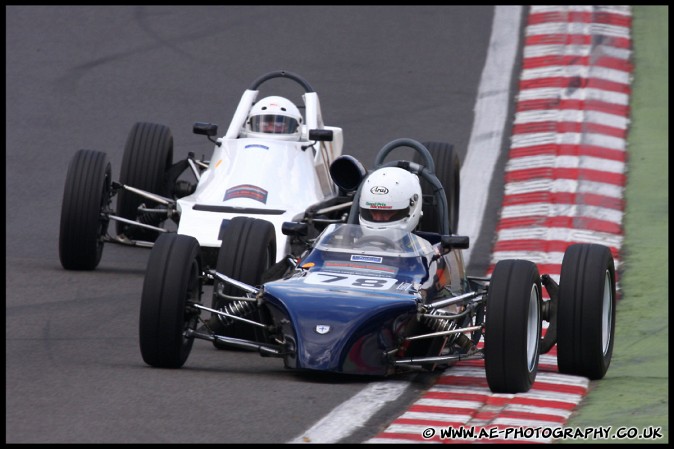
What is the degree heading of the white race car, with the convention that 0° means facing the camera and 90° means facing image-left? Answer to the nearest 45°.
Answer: approximately 0°
